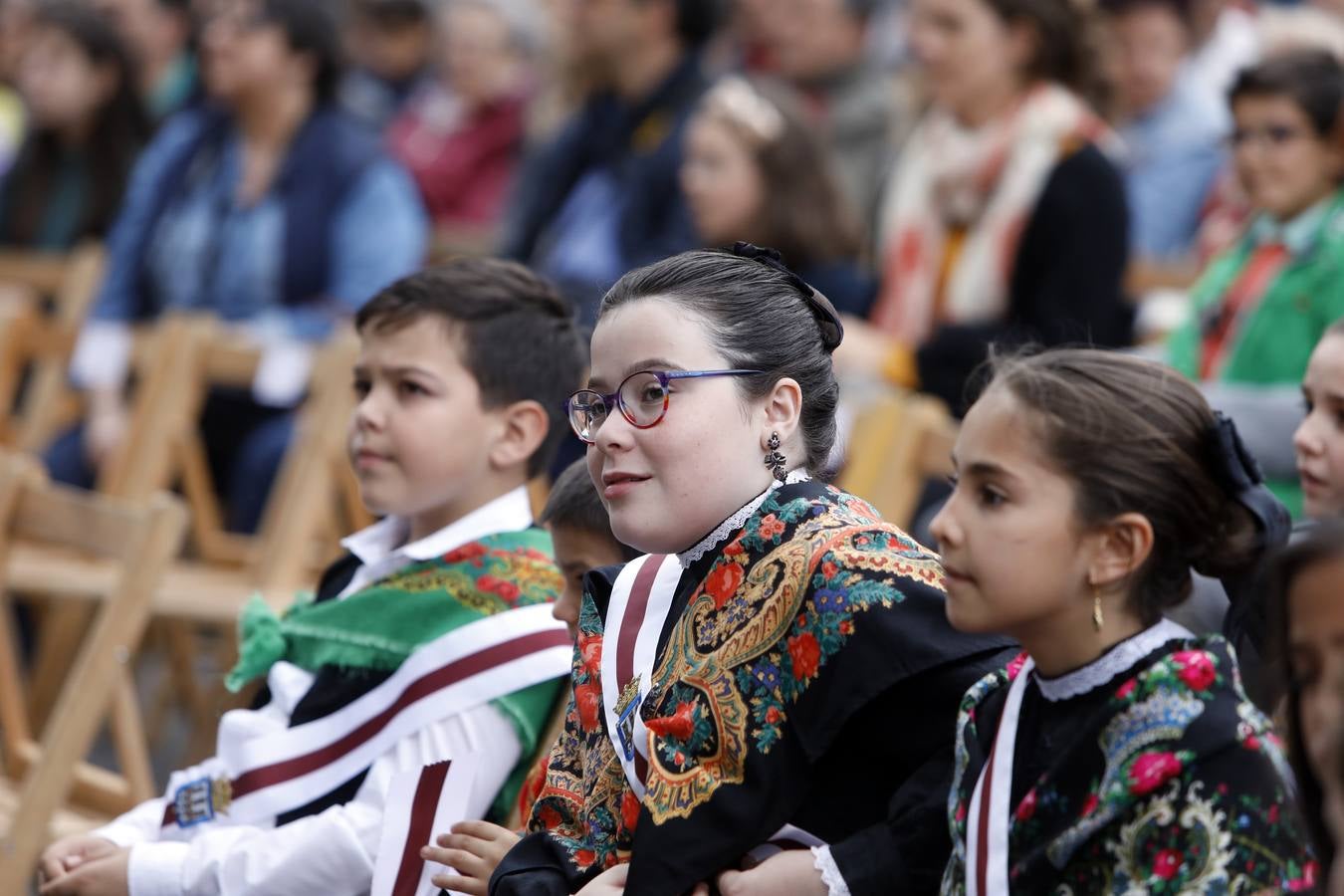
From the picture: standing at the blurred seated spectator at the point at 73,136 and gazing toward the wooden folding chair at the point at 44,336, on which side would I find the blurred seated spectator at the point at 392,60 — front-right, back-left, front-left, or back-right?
back-left

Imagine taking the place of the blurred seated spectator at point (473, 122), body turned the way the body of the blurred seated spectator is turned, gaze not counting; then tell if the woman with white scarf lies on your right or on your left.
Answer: on your left

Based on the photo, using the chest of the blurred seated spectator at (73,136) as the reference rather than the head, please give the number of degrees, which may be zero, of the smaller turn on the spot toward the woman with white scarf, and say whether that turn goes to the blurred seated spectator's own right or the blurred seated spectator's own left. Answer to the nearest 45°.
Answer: approximately 90° to the blurred seated spectator's own left

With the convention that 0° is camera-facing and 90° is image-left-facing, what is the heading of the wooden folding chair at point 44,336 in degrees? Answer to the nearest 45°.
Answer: approximately 45°

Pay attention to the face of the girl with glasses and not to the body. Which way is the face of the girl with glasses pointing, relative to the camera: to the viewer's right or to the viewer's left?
to the viewer's left

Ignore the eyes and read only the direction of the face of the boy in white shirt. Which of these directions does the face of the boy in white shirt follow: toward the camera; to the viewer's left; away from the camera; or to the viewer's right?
to the viewer's left

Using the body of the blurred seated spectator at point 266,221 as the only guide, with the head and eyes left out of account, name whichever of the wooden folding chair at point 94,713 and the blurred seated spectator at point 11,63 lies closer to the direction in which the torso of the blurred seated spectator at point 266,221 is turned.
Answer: the wooden folding chair
